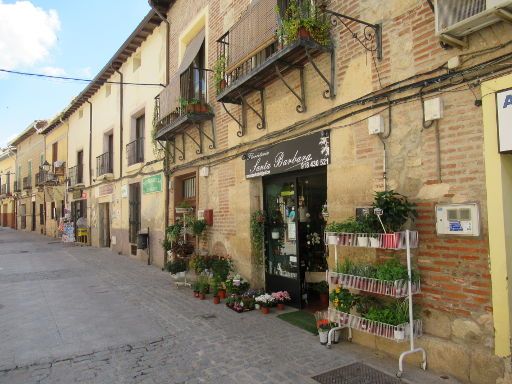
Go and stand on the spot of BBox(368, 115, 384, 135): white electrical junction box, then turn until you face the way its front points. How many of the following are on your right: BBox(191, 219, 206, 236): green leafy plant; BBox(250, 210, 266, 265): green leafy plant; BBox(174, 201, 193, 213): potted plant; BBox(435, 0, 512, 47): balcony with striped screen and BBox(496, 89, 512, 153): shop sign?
3

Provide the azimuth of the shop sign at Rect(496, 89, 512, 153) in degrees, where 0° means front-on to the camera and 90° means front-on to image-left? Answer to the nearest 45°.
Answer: approximately 45°
